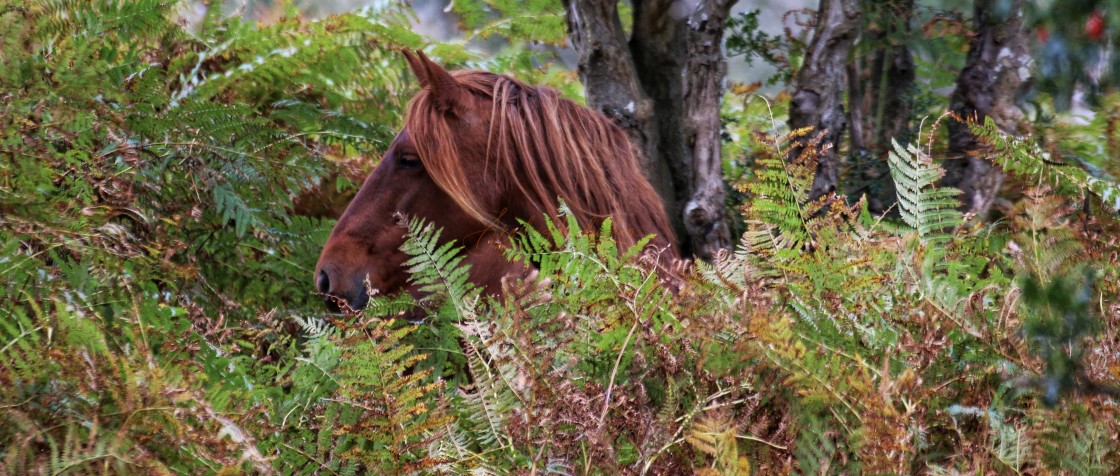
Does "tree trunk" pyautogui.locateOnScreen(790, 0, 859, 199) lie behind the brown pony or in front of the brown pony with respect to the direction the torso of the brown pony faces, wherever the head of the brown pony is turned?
behind

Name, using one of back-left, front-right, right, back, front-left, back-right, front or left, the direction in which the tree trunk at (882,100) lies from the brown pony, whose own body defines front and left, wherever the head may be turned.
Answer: back-right

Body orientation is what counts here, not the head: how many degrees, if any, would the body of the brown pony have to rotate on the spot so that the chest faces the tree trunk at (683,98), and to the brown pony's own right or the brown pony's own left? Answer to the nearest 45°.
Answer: approximately 135° to the brown pony's own right

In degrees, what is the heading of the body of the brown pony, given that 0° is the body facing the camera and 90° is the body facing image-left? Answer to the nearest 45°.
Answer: approximately 90°

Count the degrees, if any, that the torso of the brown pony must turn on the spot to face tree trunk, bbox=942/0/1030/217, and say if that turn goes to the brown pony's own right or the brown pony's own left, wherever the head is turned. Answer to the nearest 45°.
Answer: approximately 180°

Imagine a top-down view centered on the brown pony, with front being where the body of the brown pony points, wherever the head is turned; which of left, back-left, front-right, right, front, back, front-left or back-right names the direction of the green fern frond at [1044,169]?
back-left
